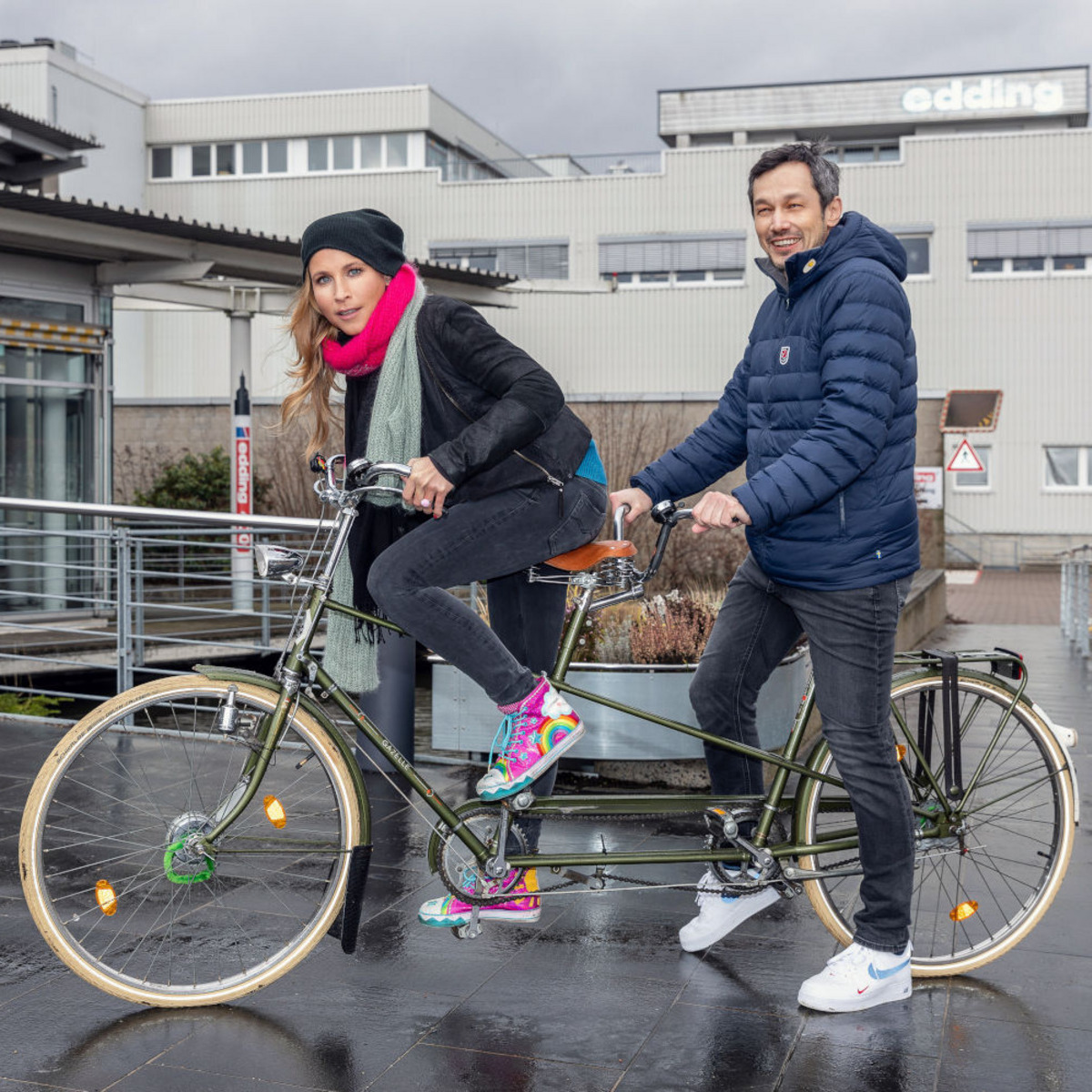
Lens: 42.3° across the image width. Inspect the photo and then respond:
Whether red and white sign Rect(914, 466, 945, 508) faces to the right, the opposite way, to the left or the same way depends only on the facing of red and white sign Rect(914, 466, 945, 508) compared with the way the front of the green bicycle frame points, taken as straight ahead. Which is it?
to the left

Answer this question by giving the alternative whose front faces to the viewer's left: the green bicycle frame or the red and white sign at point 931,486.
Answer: the green bicycle frame

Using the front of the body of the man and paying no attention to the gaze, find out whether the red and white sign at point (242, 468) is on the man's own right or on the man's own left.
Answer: on the man's own right

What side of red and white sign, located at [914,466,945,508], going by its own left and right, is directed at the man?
front

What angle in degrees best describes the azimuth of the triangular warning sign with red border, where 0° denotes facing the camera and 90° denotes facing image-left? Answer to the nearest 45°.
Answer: approximately 0°

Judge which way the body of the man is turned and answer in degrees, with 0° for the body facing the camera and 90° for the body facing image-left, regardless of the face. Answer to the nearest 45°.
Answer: approximately 45°

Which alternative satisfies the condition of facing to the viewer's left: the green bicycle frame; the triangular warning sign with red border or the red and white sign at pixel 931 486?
the green bicycle frame

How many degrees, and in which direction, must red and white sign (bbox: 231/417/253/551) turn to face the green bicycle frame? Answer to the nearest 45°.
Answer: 0° — it already faces it

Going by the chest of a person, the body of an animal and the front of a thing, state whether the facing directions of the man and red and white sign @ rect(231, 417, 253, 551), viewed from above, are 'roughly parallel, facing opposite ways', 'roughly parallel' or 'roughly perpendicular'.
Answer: roughly perpendicular

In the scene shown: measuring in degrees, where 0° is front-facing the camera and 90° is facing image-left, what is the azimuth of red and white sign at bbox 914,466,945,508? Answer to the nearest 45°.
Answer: approximately 0°
